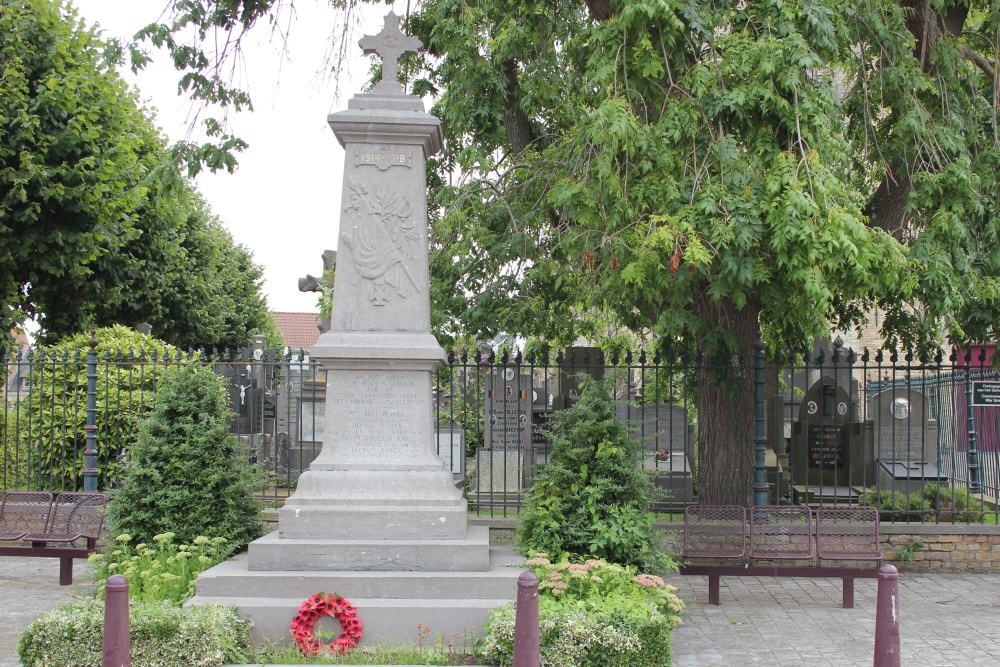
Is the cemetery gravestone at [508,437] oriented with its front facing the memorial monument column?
yes

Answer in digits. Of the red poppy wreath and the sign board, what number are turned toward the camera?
2

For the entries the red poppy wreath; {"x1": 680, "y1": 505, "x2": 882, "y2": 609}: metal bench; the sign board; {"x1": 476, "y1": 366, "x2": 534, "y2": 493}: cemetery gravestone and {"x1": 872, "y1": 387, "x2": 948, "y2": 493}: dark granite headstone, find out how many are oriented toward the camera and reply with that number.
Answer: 5

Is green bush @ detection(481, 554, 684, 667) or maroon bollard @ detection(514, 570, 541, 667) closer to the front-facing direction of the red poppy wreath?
the maroon bollard

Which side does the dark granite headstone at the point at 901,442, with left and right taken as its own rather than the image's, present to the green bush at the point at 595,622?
front

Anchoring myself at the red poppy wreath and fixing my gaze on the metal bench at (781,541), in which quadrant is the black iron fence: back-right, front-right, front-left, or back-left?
front-left

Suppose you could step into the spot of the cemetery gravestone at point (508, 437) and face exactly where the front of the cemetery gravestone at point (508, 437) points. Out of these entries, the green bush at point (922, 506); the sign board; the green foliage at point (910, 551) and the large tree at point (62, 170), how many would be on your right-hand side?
1

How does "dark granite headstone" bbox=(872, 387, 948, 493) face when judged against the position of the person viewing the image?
facing the viewer

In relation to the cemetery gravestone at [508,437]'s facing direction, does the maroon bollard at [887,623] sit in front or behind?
in front

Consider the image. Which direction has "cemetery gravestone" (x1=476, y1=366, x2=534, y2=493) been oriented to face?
toward the camera

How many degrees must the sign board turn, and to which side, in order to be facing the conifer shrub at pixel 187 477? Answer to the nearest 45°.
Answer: approximately 45° to its right

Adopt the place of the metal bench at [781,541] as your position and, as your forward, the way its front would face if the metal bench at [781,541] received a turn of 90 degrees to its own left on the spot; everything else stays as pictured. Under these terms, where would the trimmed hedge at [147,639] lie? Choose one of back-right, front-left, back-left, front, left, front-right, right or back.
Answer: back-right

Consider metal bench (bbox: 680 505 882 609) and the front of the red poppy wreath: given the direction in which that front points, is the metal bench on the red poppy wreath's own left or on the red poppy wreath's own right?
on the red poppy wreath's own left

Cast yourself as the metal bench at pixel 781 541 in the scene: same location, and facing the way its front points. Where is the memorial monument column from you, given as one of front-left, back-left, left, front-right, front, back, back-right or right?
front-right

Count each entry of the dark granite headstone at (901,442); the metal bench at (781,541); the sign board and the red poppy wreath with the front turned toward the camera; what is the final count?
4

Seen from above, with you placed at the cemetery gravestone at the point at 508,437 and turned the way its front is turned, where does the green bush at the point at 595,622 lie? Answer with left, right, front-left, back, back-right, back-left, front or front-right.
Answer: front

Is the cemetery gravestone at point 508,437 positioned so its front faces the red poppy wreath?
yes
